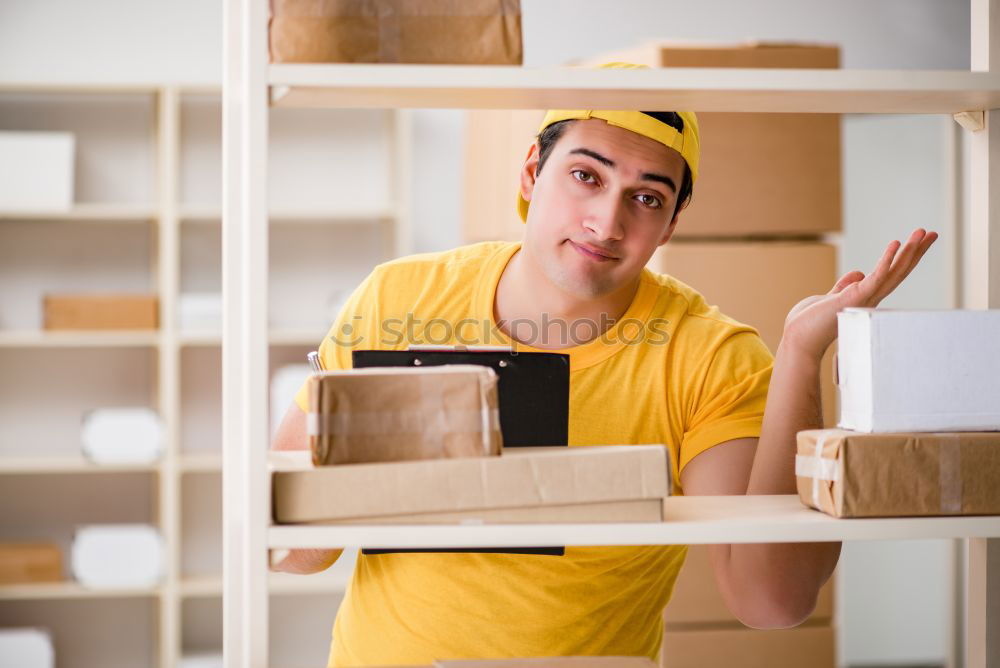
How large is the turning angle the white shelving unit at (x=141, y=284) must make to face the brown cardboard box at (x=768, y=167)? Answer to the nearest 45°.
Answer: approximately 45° to its left

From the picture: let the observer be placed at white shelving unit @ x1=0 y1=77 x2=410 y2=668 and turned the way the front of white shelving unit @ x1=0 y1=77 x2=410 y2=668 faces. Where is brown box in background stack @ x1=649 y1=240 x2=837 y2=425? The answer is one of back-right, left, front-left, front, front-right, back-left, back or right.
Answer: front-left

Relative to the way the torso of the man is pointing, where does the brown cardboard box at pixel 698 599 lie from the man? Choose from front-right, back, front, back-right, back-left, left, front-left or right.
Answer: back

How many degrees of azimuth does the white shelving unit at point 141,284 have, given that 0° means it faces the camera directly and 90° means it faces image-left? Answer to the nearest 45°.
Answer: approximately 0°

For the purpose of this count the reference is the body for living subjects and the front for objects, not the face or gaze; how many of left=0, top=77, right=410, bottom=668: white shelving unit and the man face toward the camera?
2

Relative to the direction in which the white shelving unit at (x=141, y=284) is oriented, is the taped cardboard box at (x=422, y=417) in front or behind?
in front

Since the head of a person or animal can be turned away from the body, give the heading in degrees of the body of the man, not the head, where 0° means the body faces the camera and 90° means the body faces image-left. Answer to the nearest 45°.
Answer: approximately 0°
